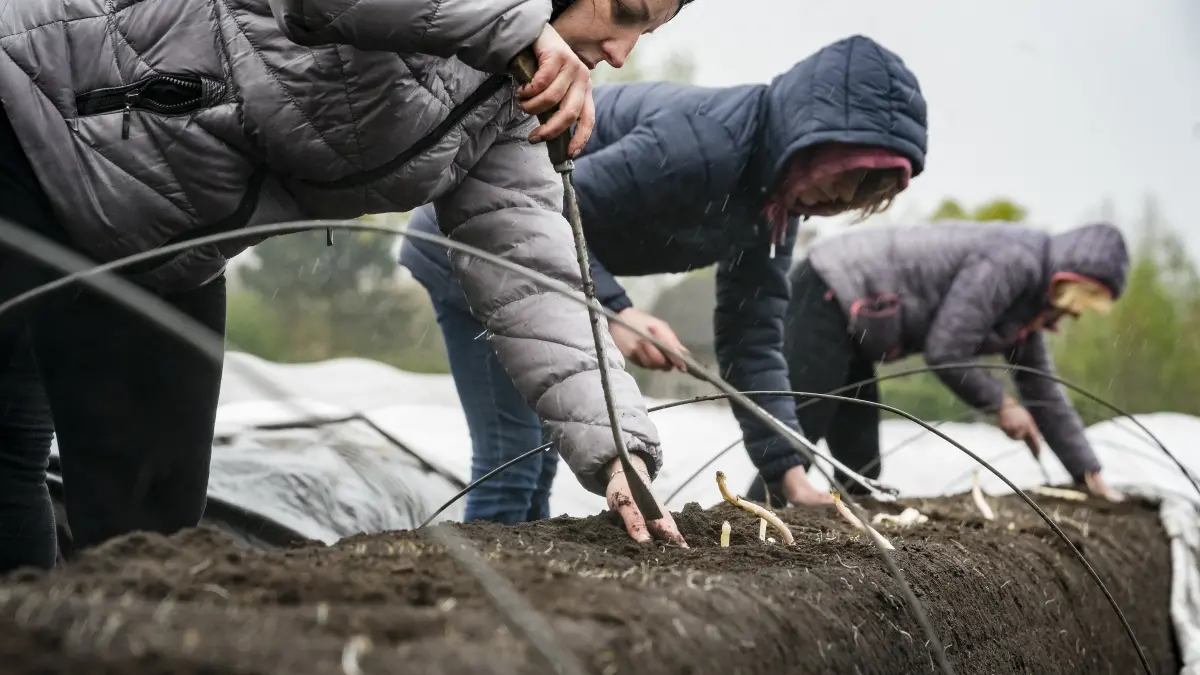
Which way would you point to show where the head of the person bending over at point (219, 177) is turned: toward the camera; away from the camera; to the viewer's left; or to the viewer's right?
to the viewer's right

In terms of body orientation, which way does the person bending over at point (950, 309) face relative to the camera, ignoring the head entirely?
to the viewer's right

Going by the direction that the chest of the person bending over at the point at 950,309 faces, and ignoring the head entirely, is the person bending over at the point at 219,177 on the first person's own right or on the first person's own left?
on the first person's own right
